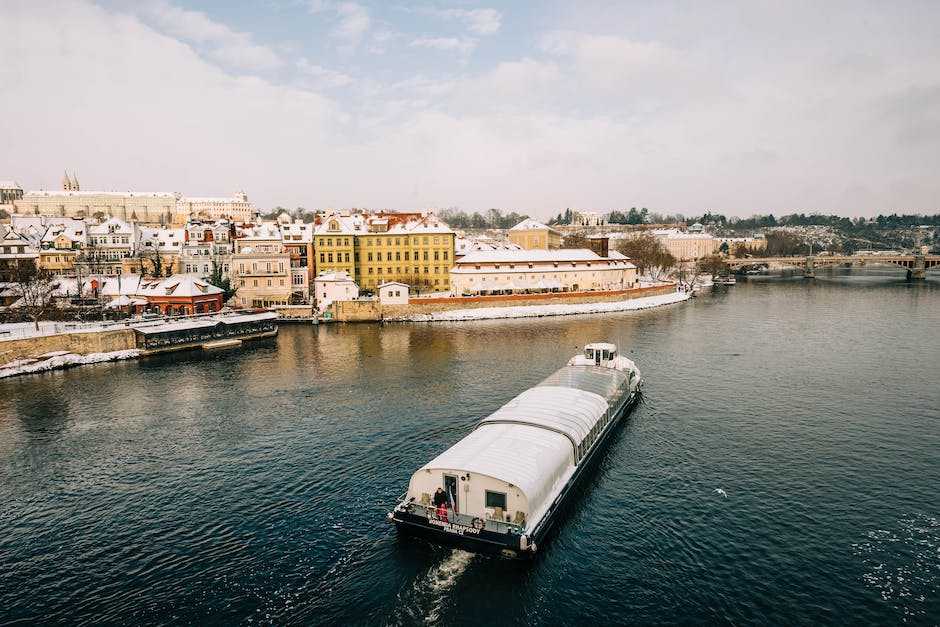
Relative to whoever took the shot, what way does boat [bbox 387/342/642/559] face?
facing away from the viewer and to the right of the viewer
